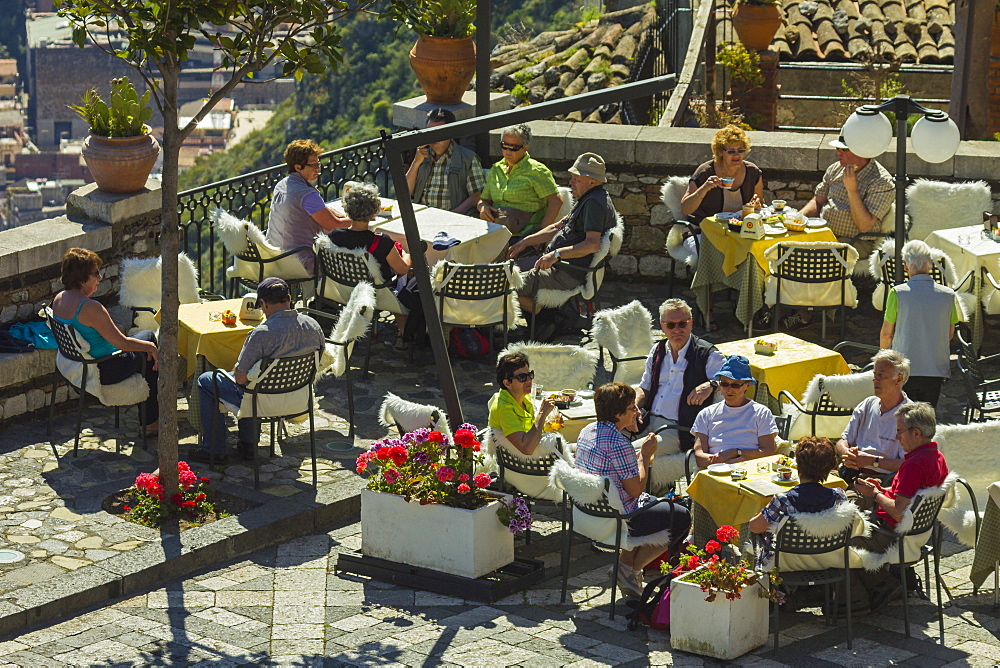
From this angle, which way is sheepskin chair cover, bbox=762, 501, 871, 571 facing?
away from the camera

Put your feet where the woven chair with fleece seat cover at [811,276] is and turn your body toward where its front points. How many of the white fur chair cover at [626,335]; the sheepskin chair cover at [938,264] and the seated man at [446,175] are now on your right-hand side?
1

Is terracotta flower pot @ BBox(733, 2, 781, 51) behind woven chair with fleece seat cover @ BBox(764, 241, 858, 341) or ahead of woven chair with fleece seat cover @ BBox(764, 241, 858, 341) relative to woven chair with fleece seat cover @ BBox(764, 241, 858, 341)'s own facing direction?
ahead

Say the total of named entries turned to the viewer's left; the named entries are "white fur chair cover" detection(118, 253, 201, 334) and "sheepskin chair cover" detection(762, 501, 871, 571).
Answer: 0

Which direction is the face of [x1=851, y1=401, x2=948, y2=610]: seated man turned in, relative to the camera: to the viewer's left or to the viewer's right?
to the viewer's left

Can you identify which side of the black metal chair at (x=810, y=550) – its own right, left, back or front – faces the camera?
back

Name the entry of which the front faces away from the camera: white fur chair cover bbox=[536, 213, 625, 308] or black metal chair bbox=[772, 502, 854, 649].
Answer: the black metal chair

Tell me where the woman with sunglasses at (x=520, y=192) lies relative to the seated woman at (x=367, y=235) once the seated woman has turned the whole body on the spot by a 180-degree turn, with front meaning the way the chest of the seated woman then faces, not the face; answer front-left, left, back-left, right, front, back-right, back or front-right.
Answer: back

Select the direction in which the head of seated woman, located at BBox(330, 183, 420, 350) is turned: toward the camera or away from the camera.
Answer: away from the camera

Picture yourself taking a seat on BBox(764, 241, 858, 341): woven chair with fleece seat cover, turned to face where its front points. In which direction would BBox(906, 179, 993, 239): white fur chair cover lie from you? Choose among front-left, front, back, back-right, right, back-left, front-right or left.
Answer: front-right

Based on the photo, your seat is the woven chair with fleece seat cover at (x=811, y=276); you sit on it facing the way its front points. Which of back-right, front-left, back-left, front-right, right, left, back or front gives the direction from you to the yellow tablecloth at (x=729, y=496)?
back

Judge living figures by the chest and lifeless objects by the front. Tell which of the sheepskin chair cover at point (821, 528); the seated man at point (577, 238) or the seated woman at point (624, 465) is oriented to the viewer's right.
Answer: the seated woman

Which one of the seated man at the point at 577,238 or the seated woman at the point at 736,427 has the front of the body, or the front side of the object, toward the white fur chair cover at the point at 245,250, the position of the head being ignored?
the seated man

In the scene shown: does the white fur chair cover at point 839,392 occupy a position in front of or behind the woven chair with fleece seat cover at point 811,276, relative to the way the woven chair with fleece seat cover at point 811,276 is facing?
behind

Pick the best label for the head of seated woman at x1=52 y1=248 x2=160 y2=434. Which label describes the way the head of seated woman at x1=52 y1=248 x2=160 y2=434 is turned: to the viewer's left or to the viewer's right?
to the viewer's right

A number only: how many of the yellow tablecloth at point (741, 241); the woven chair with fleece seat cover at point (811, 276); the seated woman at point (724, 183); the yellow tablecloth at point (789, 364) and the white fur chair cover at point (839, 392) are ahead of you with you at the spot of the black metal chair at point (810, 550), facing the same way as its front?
5

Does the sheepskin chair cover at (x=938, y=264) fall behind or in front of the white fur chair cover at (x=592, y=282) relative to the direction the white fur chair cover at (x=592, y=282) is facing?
behind

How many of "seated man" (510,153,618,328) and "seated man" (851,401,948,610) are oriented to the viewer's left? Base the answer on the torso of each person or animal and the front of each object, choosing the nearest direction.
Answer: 2
